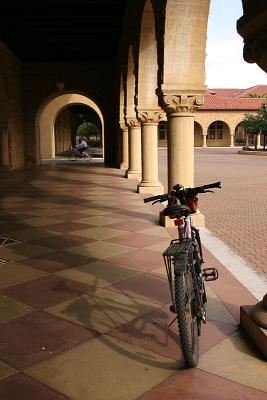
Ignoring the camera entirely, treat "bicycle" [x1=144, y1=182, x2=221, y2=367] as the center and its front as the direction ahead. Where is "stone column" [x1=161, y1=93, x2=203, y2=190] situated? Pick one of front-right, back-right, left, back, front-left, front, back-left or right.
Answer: front

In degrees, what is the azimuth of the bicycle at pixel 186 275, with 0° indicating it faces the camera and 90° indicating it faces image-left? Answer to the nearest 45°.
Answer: approximately 180°

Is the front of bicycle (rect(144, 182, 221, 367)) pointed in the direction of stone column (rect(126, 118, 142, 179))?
yes

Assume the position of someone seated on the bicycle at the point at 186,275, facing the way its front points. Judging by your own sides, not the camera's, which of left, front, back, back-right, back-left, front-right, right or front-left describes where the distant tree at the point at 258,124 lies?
front

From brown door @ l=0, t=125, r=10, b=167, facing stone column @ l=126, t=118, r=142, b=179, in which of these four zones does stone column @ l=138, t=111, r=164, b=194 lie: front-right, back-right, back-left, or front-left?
front-right

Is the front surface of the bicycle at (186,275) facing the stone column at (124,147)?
yes

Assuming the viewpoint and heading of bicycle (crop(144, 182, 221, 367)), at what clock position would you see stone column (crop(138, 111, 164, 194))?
The stone column is roughly at 12 o'clock from the bicycle.
